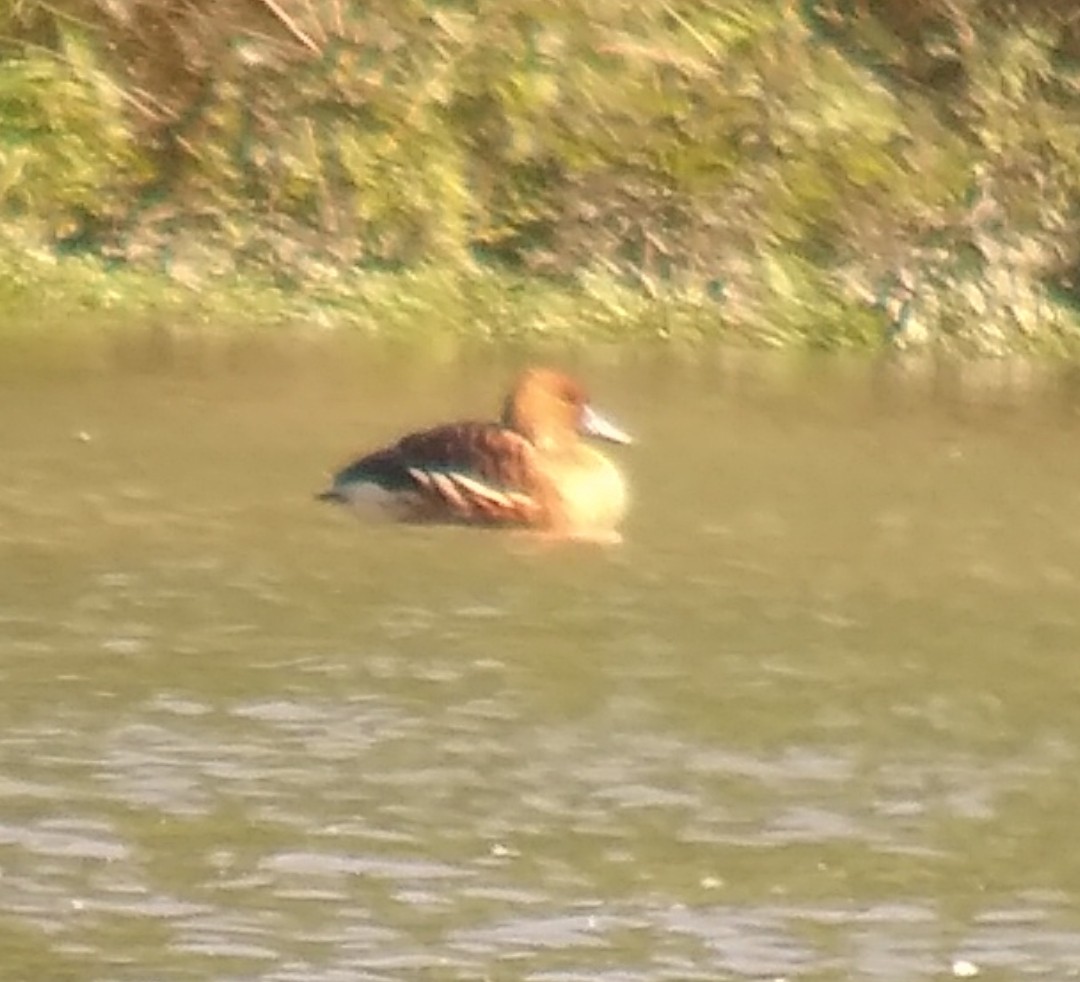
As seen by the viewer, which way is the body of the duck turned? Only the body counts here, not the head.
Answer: to the viewer's right
